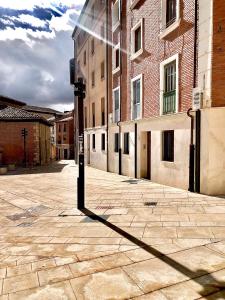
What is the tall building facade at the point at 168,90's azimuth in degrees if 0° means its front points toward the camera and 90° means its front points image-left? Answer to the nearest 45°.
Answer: approximately 45°
